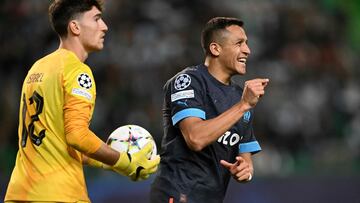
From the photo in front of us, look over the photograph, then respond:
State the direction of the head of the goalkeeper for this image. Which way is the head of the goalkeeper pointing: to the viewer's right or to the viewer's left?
to the viewer's right

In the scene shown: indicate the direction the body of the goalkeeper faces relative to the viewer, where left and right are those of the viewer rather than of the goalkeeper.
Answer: facing away from the viewer and to the right of the viewer
